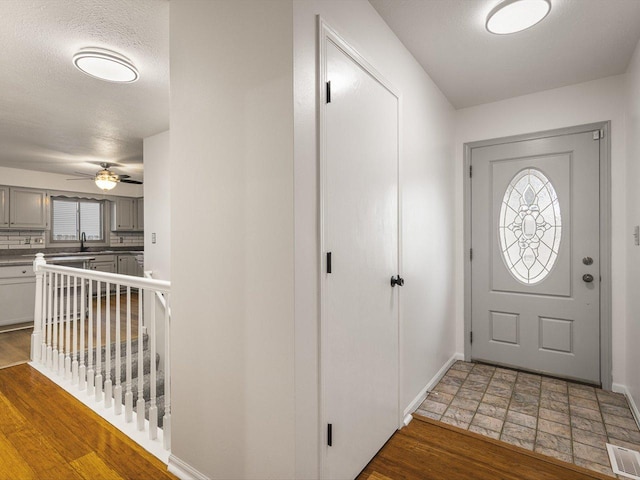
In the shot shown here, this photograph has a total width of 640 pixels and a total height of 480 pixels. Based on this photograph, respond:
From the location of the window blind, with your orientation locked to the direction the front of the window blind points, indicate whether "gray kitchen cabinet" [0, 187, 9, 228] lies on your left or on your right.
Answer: on your right

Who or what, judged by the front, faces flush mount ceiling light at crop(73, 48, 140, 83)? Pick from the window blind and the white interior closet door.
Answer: the window blind

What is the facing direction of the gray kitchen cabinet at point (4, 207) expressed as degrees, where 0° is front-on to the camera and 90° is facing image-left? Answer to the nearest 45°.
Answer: approximately 0°

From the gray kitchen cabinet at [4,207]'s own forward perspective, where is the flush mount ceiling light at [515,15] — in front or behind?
in front
